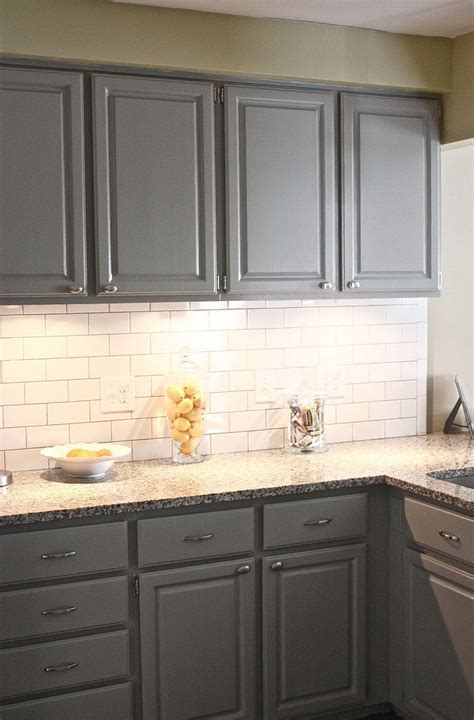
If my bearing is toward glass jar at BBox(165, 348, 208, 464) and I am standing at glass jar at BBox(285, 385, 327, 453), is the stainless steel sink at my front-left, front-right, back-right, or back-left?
back-left

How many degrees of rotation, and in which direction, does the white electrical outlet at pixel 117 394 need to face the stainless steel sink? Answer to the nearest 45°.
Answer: approximately 90° to its left

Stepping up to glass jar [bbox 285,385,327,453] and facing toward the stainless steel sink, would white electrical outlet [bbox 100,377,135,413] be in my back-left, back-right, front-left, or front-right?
back-right

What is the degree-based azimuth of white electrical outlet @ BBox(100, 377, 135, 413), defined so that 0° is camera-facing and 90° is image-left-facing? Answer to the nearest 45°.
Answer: approximately 0°

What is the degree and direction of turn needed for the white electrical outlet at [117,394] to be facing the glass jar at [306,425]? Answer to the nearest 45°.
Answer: approximately 90° to its left
